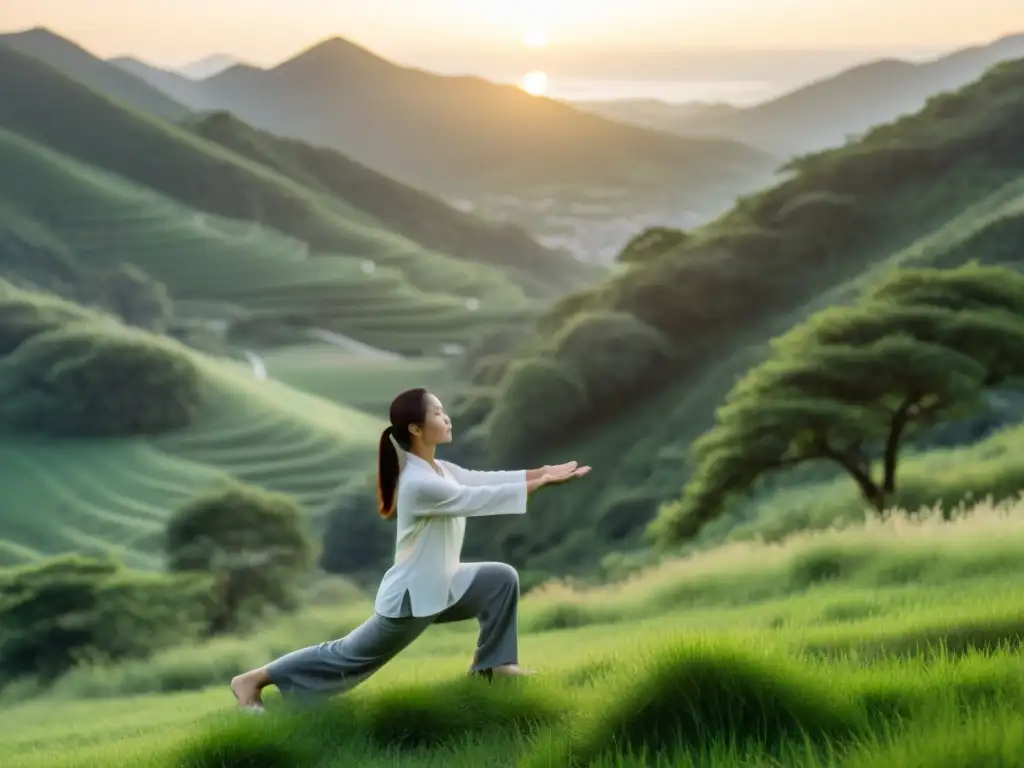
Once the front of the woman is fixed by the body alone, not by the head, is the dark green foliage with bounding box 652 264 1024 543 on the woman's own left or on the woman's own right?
on the woman's own left

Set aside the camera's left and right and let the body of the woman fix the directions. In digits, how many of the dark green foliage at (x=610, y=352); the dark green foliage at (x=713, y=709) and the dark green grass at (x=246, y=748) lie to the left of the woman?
1

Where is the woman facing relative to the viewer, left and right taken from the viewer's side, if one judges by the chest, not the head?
facing to the right of the viewer

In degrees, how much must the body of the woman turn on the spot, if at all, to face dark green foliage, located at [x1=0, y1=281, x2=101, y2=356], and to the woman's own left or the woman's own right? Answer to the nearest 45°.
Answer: approximately 90° to the woman's own left

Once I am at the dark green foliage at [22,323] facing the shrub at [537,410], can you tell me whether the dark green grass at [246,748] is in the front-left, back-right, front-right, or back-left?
front-right

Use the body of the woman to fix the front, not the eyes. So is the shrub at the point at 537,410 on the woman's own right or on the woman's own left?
on the woman's own left

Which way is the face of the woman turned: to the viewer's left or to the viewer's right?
to the viewer's right

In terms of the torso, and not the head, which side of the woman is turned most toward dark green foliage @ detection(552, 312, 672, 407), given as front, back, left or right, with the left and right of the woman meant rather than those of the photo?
left

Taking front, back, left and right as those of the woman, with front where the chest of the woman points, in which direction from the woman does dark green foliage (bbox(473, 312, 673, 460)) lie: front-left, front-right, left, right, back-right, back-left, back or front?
left

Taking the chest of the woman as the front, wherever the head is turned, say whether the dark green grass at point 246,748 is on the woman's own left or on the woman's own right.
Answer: on the woman's own right
